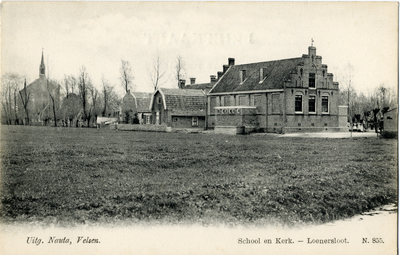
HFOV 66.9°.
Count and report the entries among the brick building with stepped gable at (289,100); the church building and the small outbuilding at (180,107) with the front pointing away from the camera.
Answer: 0

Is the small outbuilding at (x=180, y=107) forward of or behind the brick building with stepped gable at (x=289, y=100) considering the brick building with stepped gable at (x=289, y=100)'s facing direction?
behind

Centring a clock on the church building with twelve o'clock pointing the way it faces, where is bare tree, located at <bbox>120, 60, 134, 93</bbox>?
The bare tree is roughly at 10 o'clock from the church building.

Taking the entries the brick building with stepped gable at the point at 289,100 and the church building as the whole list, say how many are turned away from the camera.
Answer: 0

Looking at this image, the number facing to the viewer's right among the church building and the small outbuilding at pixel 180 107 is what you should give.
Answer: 0

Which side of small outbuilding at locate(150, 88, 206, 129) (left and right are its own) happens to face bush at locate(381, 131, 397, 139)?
left

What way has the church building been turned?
toward the camera
